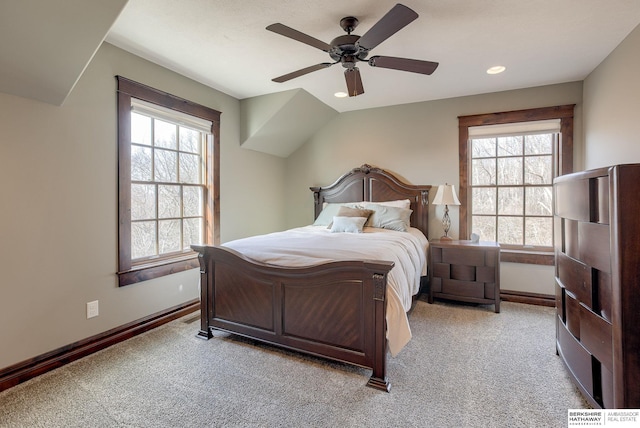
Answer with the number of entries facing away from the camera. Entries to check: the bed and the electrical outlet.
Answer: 0

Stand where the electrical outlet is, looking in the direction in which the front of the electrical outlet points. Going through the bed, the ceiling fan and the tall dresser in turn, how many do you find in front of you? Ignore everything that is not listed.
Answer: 3

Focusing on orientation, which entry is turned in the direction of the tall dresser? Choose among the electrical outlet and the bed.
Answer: the electrical outlet

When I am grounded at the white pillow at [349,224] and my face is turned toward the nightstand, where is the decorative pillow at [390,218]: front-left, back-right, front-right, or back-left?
front-left

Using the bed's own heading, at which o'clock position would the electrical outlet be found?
The electrical outlet is roughly at 2 o'clock from the bed.

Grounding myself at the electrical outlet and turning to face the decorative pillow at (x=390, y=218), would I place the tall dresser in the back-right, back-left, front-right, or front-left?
front-right

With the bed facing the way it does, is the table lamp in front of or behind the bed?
behind

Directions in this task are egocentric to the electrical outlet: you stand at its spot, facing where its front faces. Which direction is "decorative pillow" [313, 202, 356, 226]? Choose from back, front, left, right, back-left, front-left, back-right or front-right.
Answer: front-left

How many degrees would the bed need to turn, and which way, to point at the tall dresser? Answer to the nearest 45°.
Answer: approximately 90° to its left

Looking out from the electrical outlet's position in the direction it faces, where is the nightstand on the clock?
The nightstand is roughly at 11 o'clock from the electrical outlet.

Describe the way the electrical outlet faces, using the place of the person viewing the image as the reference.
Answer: facing the viewer and to the right of the viewer

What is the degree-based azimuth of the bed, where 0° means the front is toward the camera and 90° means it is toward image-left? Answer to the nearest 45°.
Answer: approximately 45°

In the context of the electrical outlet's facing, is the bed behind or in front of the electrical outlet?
in front
